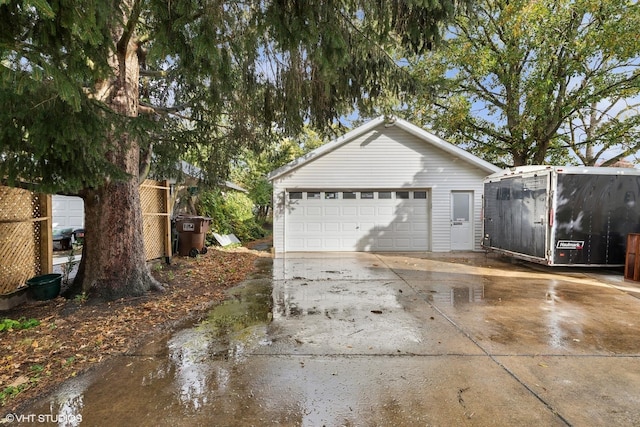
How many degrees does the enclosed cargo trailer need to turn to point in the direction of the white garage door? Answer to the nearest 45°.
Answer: approximately 135° to its left

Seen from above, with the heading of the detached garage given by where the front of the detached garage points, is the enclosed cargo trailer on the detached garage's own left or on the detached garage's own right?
on the detached garage's own left

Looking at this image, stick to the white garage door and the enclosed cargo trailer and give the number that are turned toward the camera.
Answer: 1

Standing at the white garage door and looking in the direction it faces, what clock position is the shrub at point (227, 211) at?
The shrub is roughly at 4 o'clock from the white garage door.

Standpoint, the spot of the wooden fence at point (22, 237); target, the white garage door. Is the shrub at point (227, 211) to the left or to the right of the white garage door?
left

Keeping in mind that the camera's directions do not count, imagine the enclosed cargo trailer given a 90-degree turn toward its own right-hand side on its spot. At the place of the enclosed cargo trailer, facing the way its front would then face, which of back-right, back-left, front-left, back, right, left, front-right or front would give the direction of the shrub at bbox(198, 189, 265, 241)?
back-right

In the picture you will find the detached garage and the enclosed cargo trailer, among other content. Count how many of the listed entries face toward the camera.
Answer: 1

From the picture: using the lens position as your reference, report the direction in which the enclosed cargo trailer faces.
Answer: facing away from the viewer and to the right of the viewer

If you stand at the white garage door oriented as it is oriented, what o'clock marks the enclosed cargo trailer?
The enclosed cargo trailer is roughly at 10 o'clock from the white garage door.

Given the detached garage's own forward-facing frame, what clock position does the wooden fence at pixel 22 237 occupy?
The wooden fence is roughly at 1 o'clock from the detached garage.

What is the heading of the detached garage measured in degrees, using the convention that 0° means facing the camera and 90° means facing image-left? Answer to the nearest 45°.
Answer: approximately 0°

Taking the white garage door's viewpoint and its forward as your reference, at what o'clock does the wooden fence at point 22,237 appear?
The wooden fence is roughly at 1 o'clock from the white garage door.
